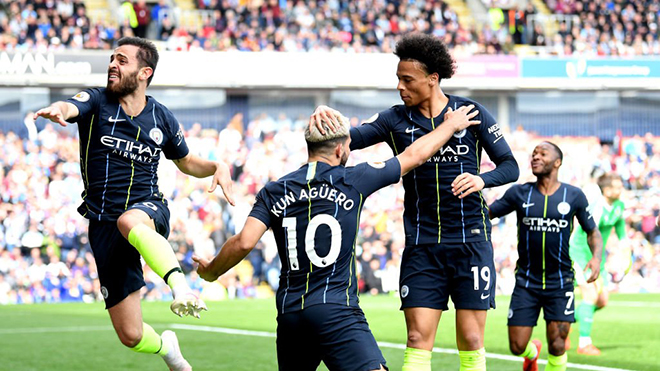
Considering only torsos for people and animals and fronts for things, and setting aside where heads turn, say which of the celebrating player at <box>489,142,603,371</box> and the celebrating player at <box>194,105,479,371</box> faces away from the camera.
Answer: the celebrating player at <box>194,105,479,371</box>

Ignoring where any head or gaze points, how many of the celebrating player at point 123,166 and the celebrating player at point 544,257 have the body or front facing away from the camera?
0

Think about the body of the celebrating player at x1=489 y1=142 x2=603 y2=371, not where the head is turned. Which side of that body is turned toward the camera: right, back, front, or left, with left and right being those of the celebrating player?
front

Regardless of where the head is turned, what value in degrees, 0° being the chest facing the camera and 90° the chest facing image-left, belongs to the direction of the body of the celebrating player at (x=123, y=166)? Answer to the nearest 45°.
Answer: approximately 0°

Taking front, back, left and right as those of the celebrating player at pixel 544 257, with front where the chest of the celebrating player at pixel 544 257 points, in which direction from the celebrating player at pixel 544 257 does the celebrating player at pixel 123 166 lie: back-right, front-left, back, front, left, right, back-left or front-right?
front-right

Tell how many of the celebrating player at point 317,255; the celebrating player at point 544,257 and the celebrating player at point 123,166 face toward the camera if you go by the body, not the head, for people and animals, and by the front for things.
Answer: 2

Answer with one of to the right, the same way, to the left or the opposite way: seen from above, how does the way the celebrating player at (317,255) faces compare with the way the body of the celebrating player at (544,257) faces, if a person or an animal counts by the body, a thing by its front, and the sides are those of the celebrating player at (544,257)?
the opposite way

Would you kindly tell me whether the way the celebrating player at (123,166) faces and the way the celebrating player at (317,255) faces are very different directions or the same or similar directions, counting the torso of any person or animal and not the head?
very different directions

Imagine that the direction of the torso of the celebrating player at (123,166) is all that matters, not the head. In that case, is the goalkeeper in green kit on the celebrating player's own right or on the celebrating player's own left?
on the celebrating player's own left

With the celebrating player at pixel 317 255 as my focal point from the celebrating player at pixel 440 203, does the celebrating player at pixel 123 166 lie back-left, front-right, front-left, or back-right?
front-right

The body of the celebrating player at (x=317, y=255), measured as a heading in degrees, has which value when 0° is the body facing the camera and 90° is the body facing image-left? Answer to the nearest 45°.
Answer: approximately 180°

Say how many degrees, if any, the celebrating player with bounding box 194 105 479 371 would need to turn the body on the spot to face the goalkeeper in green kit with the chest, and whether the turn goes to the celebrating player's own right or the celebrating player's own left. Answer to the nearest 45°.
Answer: approximately 45° to the celebrating player's own right

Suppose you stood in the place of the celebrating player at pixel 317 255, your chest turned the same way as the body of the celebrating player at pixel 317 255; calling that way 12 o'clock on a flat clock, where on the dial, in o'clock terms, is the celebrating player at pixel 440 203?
the celebrating player at pixel 440 203 is roughly at 1 o'clock from the celebrating player at pixel 317 255.
